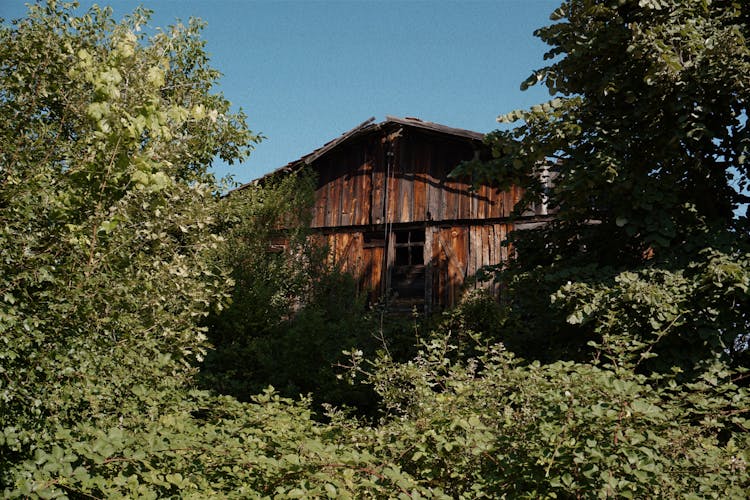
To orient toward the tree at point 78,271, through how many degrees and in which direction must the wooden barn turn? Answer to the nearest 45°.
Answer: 0° — it already faces it

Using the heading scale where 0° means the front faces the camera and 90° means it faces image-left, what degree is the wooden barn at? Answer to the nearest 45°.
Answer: approximately 0°

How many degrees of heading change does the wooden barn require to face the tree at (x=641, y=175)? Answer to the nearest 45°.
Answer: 0° — it already faces it
